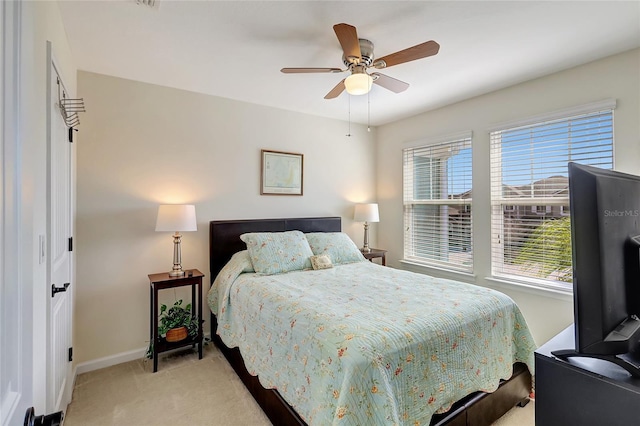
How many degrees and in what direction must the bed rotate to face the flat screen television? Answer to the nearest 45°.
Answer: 0° — it already faces it

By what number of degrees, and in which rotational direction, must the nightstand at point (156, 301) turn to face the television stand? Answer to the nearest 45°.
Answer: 0° — it already faces it

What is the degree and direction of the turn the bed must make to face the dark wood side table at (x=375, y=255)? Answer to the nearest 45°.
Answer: approximately 135° to its left

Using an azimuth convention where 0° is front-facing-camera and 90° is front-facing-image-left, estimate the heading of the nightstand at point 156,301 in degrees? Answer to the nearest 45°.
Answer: approximately 315°

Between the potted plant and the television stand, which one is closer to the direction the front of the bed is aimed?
the television stand

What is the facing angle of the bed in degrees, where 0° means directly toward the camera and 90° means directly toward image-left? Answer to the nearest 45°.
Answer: approximately 315°

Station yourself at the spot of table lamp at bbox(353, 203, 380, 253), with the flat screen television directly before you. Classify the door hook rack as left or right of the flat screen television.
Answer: right

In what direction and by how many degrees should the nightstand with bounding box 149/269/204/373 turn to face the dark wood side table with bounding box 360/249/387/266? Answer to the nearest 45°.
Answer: approximately 45° to its left
